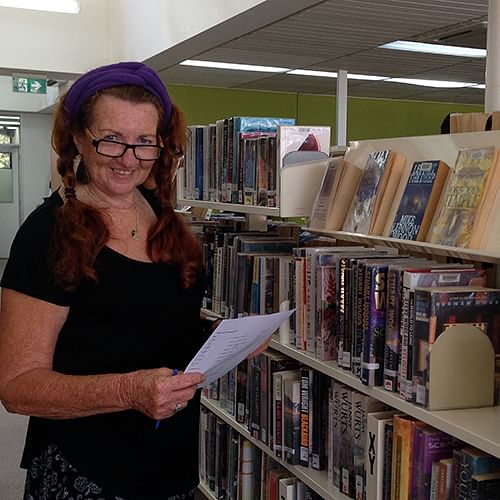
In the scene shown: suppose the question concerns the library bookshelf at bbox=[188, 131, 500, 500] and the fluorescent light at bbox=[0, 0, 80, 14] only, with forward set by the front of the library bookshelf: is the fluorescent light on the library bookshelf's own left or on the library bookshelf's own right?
on the library bookshelf's own right

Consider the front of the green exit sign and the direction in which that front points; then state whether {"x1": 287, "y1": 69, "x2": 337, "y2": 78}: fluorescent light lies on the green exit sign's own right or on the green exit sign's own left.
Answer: on the green exit sign's own left

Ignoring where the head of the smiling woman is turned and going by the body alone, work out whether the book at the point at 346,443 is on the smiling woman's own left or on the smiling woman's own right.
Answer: on the smiling woman's own left

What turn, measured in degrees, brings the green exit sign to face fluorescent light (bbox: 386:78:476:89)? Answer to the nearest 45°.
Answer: approximately 90° to its left

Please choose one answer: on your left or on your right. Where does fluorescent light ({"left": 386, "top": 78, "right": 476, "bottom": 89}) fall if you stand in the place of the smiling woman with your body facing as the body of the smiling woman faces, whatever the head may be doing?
on your left

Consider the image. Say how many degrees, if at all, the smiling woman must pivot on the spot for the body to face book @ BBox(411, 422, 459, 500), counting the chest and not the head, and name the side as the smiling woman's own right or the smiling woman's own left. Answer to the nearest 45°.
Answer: approximately 45° to the smiling woman's own left

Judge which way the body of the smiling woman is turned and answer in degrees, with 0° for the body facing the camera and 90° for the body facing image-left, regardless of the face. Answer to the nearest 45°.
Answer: approximately 315°

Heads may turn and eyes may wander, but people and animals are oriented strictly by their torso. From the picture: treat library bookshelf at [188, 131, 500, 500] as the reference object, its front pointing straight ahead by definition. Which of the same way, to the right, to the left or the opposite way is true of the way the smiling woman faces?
to the left

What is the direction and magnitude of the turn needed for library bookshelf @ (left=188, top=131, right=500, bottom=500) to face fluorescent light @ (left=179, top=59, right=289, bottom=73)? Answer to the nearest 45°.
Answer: approximately 135° to its right

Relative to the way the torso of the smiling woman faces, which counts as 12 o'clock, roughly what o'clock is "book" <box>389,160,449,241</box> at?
The book is roughly at 10 o'clock from the smiling woman.
